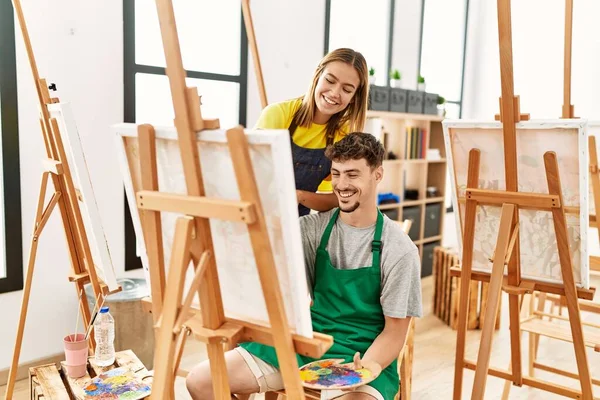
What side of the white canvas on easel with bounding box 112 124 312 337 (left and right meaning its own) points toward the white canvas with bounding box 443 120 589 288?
front

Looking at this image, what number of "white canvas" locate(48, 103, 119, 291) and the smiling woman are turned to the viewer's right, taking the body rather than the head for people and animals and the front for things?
1

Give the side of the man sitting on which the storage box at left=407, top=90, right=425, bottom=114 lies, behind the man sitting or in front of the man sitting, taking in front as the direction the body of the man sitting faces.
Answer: behind

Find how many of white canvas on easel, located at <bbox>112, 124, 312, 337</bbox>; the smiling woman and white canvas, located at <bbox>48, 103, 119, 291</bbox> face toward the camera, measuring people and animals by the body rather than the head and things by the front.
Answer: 1

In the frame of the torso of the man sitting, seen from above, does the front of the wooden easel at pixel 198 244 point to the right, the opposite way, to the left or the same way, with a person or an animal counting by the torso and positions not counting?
the opposite way

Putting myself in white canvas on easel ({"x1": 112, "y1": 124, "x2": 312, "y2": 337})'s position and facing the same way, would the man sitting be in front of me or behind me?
in front

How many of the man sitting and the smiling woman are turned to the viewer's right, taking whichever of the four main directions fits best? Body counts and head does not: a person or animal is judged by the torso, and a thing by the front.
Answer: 0

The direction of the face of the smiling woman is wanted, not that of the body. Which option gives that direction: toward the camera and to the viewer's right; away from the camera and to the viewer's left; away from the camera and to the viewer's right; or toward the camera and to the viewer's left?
toward the camera and to the viewer's left

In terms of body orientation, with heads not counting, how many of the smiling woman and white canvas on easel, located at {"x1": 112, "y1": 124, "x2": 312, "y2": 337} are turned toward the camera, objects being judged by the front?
1

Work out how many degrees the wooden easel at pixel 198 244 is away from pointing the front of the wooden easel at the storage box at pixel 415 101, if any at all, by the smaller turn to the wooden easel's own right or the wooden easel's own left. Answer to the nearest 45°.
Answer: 0° — it already faces it

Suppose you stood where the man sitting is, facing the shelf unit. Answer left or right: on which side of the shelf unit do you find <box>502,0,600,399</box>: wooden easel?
right

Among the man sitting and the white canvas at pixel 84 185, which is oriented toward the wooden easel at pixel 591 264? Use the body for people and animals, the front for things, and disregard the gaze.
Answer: the white canvas

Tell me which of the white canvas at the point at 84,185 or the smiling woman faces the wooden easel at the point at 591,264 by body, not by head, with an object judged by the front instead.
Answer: the white canvas

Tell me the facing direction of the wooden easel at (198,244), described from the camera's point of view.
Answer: facing away from the viewer and to the right of the viewer

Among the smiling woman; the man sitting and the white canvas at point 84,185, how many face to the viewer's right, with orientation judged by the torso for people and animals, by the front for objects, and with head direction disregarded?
1

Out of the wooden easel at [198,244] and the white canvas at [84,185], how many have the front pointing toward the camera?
0

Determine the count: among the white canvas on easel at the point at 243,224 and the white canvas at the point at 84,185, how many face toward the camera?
0

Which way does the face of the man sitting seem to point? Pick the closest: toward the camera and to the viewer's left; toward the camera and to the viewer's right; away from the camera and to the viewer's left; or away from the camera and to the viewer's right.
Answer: toward the camera and to the viewer's left

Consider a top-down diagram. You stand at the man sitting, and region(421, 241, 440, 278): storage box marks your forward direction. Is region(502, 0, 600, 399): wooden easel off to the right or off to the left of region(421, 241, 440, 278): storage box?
right

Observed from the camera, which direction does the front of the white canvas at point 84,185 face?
facing to the right of the viewer
